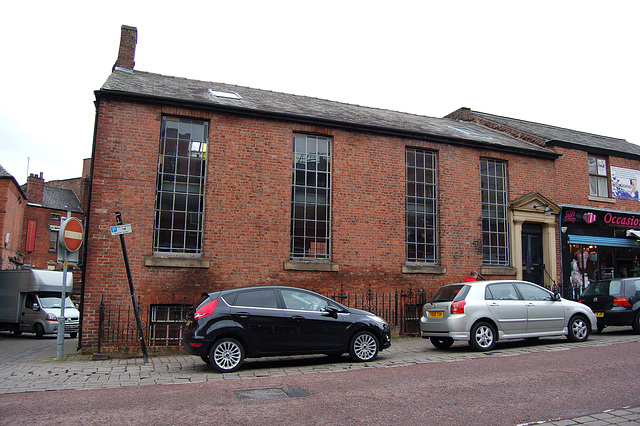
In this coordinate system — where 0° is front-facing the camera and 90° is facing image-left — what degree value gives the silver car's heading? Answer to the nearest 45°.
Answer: approximately 225°

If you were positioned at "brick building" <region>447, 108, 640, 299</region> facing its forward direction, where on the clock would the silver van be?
The silver van is roughly at 4 o'clock from the brick building.

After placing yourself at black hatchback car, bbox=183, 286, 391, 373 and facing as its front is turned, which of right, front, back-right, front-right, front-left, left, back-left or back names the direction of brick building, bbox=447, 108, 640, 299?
front-left

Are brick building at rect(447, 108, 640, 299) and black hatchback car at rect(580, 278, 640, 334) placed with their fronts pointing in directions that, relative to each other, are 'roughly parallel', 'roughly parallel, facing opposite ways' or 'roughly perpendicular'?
roughly perpendicular

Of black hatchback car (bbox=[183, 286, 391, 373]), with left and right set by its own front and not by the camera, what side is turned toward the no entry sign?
back

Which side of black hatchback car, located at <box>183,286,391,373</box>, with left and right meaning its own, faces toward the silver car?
front

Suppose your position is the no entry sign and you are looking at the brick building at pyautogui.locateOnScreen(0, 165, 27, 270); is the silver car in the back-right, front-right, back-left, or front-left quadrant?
back-right

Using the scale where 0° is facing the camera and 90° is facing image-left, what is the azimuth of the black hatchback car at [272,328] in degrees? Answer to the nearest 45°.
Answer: approximately 270°

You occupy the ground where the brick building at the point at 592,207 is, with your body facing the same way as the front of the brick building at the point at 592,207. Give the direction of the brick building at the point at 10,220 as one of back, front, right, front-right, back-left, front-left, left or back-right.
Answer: back-right

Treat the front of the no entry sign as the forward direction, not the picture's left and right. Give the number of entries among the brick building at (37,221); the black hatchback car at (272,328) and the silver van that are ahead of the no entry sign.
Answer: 1

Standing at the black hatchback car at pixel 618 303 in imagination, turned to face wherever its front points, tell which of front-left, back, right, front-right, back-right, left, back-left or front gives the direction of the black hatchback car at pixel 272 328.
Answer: back

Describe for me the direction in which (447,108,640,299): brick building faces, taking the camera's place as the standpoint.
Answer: facing the viewer and to the right of the viewer

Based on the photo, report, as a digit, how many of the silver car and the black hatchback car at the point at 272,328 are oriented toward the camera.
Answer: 0

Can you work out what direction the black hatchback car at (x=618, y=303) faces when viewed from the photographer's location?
facing away from the viewer and to the right of the viewer
